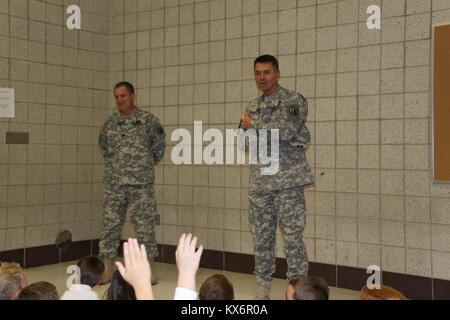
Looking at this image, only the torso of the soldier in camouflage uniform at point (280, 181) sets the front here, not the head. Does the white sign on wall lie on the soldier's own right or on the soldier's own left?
on the soldier's own right

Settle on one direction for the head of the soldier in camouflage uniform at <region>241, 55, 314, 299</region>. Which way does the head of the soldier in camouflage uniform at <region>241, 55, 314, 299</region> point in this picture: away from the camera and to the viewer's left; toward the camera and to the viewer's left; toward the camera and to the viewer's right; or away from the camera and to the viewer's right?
toward the camera and to the viewer's left

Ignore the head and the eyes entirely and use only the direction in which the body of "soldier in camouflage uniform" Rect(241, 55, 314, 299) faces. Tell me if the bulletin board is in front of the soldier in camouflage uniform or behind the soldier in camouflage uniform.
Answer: behind

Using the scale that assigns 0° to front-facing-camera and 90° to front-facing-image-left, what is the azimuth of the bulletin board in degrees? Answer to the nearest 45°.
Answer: approximately 45°

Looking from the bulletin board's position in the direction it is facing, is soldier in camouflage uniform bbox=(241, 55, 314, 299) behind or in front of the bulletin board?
in front

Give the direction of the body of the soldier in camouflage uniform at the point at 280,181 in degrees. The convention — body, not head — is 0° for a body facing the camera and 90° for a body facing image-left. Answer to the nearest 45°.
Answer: approximately 45°

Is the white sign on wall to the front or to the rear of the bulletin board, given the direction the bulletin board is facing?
to the front

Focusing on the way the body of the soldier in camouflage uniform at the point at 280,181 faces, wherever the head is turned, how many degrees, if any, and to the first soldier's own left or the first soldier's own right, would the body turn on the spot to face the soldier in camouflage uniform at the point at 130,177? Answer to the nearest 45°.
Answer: approximately 90° to the first soldier's own right

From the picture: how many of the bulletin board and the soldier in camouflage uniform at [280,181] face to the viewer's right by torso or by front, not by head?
0

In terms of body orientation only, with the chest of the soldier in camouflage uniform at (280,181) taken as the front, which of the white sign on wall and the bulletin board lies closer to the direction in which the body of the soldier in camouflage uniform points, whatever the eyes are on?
the white sign on wall
